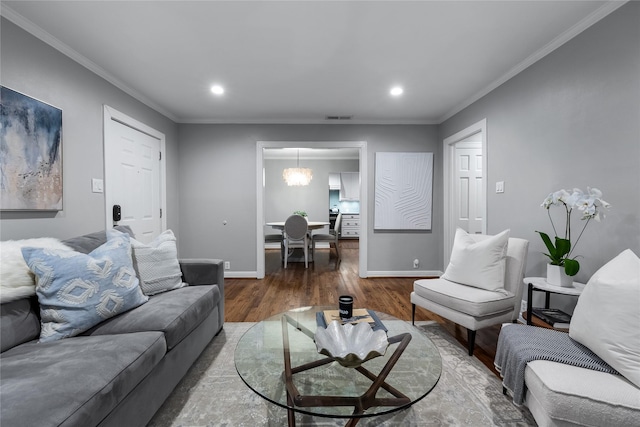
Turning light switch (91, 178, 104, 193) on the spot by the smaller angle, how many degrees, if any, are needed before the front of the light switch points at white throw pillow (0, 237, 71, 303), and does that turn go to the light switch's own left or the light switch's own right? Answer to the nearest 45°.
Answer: approximately 45° to the light switch's own right

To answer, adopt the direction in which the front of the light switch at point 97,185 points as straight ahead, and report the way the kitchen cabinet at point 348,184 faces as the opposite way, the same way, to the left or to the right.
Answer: to the right

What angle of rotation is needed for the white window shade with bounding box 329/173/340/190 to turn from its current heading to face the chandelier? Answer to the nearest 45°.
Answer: approximately 45° to its right

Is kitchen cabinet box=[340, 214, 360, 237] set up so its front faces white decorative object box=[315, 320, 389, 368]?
yes

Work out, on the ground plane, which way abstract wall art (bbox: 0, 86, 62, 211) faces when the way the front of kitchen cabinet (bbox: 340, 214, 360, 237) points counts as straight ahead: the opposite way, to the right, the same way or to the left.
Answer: to the left

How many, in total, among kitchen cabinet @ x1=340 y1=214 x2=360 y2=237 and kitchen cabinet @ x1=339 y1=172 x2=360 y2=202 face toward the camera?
2

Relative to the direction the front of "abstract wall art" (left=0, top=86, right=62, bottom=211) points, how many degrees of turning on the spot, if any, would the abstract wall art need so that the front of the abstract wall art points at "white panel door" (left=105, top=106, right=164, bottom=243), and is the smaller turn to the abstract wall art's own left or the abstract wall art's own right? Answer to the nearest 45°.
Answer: approximately 90° to the abstract wall art's own left

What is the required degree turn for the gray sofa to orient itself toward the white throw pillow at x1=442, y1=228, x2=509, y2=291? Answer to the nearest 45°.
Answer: approximately 45° to its left

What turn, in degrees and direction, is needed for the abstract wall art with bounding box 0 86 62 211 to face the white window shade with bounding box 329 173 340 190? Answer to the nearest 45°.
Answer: approximately 90° to its left
